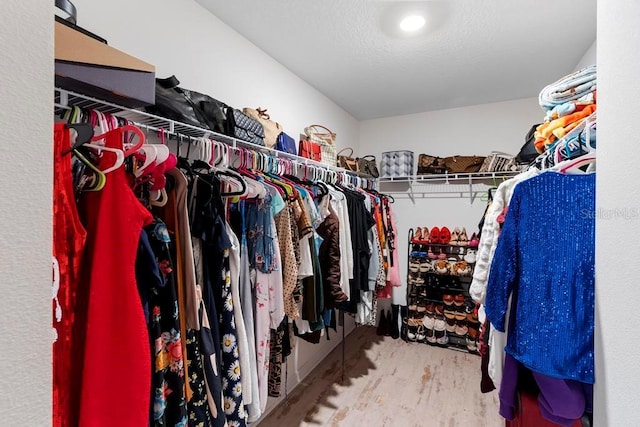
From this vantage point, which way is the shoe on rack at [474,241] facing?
toward the camera

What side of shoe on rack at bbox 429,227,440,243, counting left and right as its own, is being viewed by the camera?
front

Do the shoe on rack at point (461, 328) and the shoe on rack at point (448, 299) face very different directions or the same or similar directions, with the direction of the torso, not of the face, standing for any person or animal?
same or similar directions

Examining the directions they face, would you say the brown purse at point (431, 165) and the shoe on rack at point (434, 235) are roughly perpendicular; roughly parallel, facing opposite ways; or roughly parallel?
roughly parallel

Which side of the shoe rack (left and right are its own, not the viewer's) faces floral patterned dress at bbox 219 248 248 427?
front

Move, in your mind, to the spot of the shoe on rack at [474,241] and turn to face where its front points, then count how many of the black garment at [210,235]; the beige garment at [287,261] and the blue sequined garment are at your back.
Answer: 0

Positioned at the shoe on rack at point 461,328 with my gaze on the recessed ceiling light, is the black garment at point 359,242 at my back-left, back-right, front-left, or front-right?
front-right

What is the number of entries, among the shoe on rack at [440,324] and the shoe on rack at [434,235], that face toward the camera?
2

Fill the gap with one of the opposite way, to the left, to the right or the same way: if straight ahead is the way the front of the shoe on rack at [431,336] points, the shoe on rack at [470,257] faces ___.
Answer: the same way

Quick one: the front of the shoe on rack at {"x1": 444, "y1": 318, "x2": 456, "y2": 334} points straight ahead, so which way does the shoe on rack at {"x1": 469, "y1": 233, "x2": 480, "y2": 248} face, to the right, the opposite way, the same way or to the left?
the same way

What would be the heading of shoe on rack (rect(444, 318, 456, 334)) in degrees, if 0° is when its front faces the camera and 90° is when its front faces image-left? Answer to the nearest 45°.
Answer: approximately 0°

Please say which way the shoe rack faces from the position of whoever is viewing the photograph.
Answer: facing the viewer
